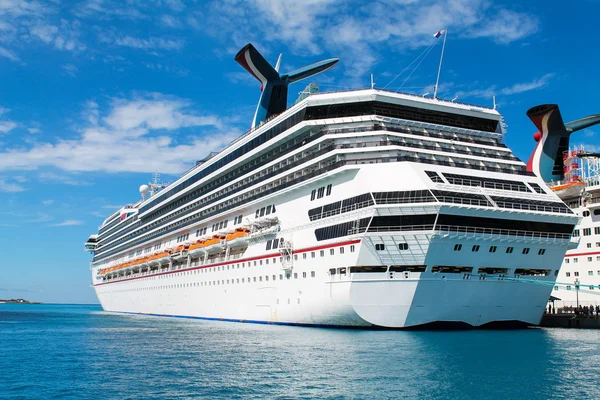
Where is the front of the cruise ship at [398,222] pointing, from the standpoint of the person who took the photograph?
facing away from the viewer and to the left of the viewer

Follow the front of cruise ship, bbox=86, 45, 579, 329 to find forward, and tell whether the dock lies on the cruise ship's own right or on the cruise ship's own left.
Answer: on the cruise ship's own right
